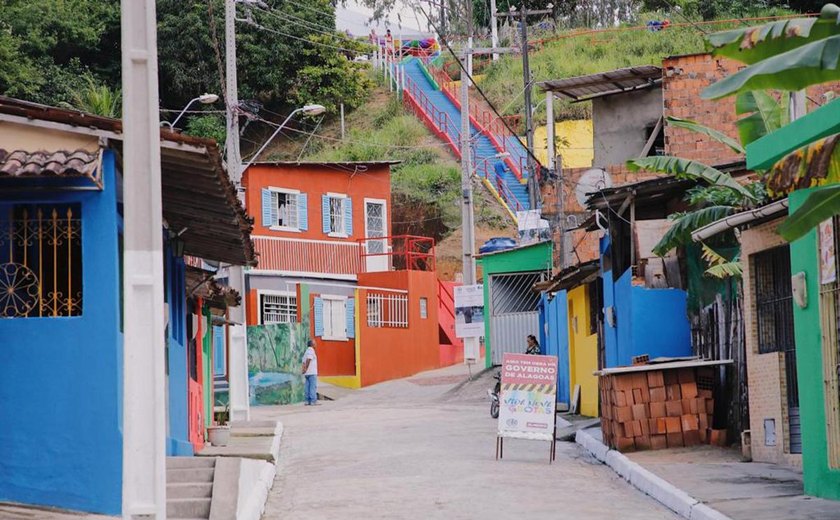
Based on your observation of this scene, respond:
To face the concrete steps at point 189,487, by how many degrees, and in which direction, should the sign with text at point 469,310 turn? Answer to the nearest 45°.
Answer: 0° — it already faces it

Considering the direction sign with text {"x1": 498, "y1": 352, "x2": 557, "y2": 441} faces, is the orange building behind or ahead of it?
behind

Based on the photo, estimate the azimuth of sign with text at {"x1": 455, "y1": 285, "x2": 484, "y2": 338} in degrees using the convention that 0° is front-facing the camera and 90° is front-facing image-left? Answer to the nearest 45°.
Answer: approximately 0°

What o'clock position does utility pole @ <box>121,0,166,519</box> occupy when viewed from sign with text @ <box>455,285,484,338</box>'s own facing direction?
The utility pole is roughly at 12 o'clock from the sign with text.

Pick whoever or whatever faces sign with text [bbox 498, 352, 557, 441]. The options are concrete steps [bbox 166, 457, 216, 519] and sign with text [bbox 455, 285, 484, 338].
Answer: sign with text [bbox 455, 285, 484, 338]

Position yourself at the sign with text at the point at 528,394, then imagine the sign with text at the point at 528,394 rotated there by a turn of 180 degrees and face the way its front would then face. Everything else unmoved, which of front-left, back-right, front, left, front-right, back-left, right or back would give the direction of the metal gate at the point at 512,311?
front
